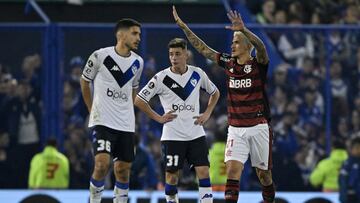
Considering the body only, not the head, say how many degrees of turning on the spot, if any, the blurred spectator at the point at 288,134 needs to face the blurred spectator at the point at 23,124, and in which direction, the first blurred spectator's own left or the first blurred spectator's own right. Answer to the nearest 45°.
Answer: approximately 90° to the first blurred spectator's own right

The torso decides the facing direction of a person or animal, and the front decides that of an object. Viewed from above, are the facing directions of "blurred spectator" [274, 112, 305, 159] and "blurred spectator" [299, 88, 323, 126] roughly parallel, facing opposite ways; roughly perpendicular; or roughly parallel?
roughly parallel

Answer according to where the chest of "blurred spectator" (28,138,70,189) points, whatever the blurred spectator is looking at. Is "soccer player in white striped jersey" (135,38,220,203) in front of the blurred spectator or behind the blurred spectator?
behind

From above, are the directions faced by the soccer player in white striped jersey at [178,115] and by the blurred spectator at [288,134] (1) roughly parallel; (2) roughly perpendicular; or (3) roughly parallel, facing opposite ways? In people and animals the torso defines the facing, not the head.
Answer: roughly parallel

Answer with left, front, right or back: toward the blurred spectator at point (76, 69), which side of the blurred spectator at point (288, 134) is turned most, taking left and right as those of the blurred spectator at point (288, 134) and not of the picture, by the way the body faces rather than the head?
right

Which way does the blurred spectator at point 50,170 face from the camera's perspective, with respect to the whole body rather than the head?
away from the camera

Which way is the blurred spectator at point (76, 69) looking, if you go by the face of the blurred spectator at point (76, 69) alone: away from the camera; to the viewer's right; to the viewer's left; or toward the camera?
toward the camera

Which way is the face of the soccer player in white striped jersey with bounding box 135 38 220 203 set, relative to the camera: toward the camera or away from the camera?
toward the camera

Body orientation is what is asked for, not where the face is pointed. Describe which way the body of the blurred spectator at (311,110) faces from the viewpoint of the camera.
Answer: toward the camera

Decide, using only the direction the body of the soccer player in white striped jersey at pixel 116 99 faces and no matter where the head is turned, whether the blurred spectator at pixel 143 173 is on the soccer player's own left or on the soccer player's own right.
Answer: on the soccer player's own left

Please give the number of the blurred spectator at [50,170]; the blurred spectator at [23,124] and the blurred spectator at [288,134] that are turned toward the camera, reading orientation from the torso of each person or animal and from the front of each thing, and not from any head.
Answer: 2

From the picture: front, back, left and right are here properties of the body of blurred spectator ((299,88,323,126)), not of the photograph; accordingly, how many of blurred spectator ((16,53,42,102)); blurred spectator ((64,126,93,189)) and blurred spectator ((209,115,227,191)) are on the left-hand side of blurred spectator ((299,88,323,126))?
0

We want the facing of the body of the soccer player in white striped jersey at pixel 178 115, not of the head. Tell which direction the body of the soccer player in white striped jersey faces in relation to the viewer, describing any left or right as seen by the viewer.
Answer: facing the viewer
